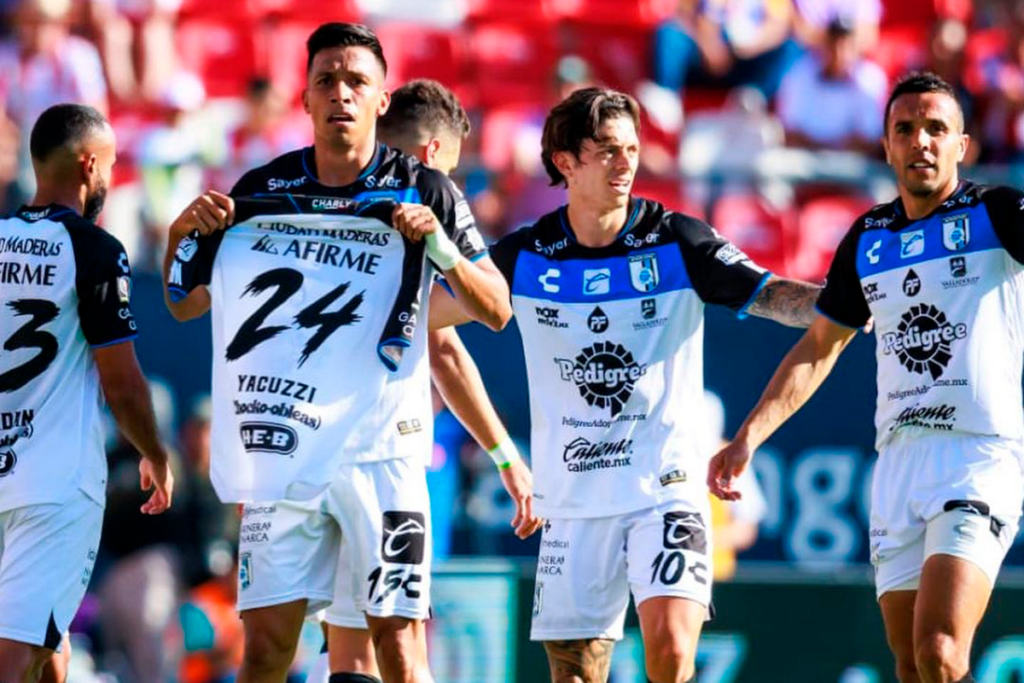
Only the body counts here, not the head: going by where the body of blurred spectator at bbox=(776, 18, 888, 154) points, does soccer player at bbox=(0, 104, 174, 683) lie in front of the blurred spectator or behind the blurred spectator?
in front

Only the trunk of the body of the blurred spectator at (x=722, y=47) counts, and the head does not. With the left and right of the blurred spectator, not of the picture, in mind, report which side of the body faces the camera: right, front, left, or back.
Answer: front

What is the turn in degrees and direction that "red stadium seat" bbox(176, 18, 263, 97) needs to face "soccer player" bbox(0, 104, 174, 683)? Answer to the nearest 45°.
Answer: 0° — it already faces them

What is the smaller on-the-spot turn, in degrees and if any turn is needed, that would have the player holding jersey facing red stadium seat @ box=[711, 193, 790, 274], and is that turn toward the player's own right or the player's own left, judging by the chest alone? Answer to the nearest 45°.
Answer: approximately 135° to the player's own left

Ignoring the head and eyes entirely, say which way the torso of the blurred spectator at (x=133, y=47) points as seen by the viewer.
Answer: toward the camera

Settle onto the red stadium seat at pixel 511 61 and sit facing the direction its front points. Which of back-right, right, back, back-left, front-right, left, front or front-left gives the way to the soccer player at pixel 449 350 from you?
front

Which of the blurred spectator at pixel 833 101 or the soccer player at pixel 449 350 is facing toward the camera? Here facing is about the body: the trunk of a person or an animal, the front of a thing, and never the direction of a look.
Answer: the blurred spectator

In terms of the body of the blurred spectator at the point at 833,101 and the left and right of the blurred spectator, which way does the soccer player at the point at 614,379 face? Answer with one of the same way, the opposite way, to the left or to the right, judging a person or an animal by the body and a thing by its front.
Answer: the same way

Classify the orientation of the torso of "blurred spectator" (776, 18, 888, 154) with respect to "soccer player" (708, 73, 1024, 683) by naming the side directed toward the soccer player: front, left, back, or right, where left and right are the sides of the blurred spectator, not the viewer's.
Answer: front

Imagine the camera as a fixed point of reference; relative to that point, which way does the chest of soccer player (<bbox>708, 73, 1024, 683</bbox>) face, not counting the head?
toward the camera

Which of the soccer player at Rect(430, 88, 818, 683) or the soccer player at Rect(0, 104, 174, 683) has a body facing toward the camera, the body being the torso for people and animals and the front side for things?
the soccer player at Rect(430, 88, 818, 683)

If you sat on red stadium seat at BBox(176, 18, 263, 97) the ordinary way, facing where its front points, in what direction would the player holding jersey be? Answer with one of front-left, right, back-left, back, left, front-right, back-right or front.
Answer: front

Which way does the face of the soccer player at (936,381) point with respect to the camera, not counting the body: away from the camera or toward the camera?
toward the camera
